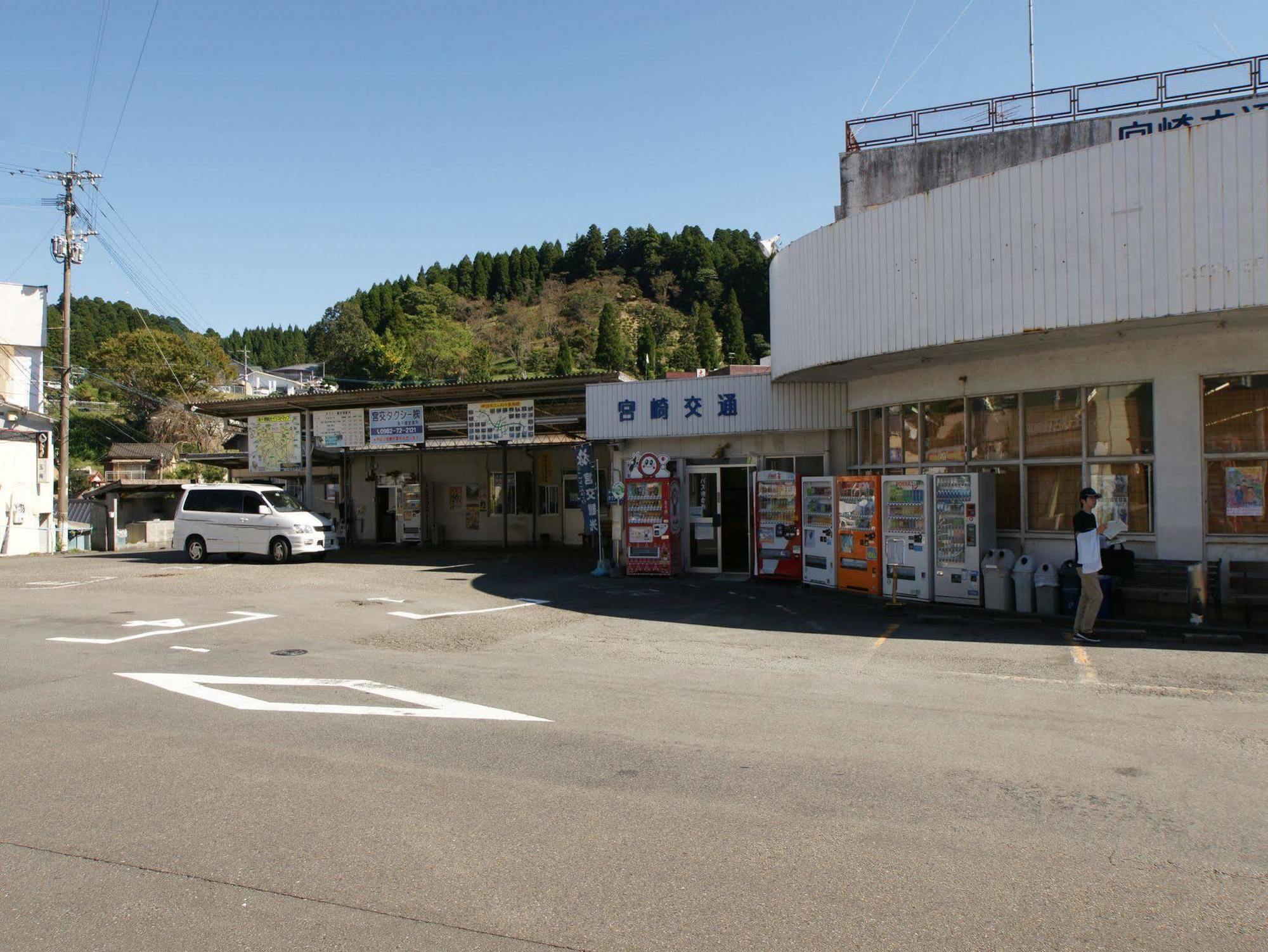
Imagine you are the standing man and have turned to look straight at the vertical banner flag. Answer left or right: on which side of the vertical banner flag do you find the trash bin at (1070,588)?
right

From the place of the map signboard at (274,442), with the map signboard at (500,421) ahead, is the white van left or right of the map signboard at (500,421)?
right

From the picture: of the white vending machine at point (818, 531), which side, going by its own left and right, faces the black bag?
left

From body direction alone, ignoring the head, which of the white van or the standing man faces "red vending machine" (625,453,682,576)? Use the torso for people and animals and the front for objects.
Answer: the white van

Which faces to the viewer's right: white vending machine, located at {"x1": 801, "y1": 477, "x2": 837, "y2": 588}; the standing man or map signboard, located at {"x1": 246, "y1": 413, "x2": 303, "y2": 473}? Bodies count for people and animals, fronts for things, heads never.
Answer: the standing man

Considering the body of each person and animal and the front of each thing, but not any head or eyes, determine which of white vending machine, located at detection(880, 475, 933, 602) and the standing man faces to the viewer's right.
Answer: the standing man

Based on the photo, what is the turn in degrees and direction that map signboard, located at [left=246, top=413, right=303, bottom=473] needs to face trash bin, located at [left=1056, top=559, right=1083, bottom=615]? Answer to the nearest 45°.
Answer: approximately 45° to its left

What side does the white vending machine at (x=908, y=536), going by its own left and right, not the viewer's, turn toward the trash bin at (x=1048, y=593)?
left

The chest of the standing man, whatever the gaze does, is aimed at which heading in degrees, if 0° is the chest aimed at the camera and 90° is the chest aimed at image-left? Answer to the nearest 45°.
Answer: approximately 270°
